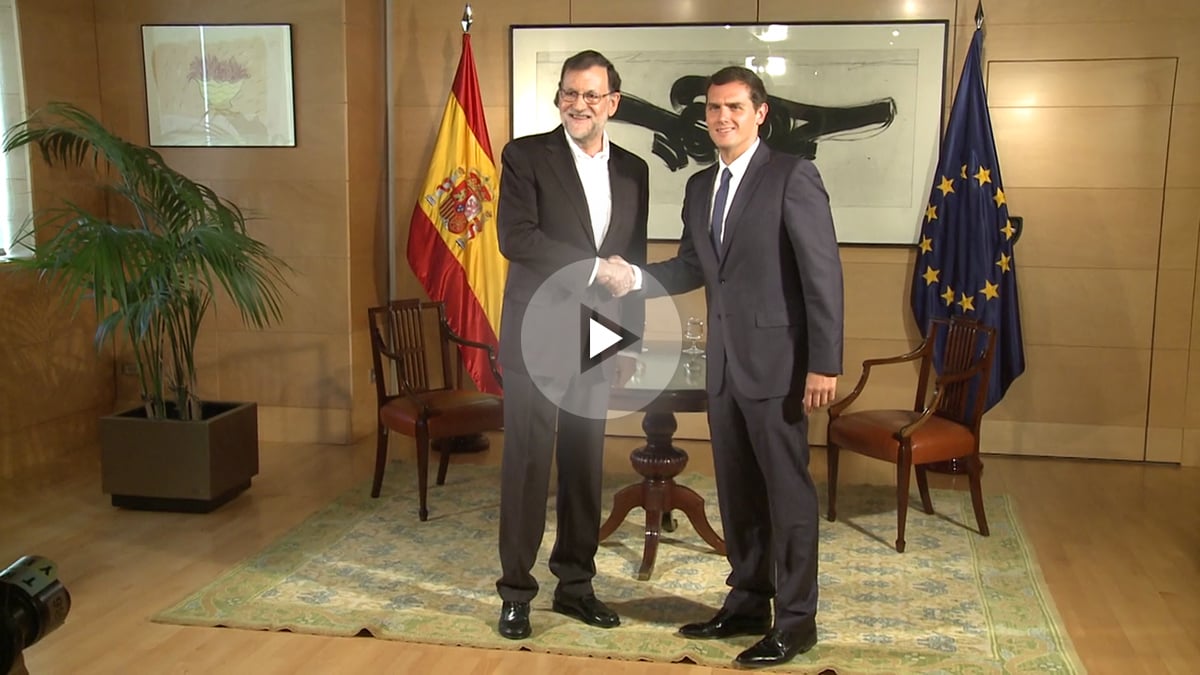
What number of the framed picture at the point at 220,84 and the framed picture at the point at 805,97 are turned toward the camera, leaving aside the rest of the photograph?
2

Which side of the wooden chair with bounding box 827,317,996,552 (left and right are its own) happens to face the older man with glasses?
front

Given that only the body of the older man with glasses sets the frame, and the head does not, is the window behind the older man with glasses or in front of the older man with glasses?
behind

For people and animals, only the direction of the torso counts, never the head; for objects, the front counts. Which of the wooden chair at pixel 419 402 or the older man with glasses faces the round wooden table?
the wooden chair

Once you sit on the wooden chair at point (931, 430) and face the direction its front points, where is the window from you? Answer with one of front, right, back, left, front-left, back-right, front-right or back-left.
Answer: front-right

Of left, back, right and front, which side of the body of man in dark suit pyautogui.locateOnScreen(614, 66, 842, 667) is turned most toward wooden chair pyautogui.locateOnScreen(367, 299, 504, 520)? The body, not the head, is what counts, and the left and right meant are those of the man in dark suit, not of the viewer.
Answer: right

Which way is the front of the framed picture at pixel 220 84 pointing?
toward the camera

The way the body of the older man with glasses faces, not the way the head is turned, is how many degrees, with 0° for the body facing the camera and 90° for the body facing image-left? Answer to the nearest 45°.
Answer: approximately 315°

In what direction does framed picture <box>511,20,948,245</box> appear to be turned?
toward the camera

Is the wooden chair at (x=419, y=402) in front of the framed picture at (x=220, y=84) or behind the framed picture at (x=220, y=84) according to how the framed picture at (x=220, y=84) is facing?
in front

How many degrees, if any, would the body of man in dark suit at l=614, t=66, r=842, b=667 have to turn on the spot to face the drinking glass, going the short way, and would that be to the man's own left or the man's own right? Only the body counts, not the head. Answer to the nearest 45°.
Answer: approximately 135° to the man's own right

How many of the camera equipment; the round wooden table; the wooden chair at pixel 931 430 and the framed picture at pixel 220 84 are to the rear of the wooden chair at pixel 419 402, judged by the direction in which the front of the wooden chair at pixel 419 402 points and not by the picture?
1

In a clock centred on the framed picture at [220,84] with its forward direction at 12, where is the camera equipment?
The camera equipment is roughly at 12 o'clock from the framed picture.
